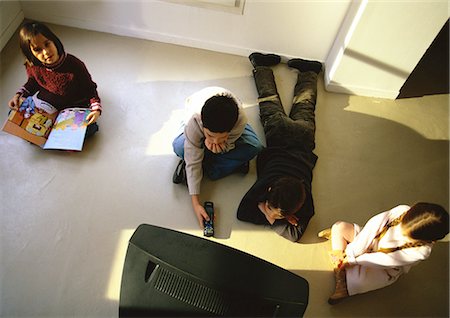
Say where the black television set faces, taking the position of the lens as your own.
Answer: facing away from the viewer and to the right of the viewer

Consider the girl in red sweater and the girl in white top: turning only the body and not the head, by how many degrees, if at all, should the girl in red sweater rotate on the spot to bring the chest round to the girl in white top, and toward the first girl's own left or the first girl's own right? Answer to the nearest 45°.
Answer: approximately 45° to the first girl's own left

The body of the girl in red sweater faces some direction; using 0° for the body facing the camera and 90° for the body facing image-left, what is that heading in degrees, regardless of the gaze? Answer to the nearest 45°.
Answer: approximately 0°

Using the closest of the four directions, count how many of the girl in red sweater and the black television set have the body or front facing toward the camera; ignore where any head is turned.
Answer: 1

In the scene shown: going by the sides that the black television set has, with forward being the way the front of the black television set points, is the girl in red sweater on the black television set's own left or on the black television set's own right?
on the black television set's own left
